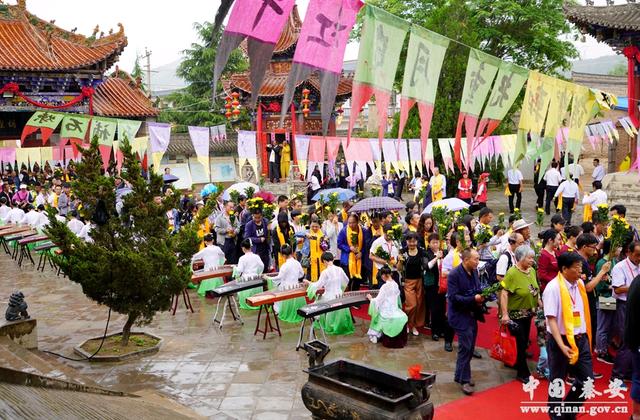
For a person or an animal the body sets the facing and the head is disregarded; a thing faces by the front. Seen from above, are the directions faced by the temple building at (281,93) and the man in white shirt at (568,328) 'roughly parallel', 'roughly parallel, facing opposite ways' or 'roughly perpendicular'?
roughly parallel

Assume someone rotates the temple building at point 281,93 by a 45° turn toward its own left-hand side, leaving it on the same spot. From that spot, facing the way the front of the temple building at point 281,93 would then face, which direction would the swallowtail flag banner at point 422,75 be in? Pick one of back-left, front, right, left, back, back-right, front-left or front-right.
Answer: front-right

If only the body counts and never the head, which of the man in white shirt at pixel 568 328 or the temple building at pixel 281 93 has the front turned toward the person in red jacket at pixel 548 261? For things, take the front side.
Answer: the temple building

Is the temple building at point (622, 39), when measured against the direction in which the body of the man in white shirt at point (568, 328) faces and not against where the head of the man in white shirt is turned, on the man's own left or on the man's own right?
on the man's own left

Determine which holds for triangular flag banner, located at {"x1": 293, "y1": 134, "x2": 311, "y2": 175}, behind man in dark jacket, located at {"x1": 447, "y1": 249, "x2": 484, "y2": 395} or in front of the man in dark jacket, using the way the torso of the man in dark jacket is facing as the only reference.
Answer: behind

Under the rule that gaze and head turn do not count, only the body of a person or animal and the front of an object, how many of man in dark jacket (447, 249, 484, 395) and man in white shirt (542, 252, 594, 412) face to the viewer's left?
0

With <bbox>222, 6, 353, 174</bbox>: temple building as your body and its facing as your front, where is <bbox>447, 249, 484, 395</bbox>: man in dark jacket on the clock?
The man in dark jacket is roughly at 12 o'clock from the temple building.

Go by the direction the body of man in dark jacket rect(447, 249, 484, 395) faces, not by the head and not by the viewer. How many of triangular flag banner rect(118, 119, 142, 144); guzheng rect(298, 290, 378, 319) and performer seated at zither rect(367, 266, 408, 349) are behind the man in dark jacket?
3

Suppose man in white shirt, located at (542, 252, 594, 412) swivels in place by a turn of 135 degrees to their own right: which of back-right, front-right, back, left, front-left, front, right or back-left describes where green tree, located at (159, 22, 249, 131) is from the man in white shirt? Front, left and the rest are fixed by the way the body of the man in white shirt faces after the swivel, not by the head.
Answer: front-right

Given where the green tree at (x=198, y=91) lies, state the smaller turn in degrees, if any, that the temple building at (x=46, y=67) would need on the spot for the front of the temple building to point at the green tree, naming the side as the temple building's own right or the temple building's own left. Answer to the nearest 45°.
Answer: approximately 90° to the temple building's own left

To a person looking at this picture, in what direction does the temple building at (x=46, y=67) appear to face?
facing the viewer and to the right of the viewer

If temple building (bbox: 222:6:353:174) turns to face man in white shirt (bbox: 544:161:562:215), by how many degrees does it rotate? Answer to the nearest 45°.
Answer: approximately 45° to its left

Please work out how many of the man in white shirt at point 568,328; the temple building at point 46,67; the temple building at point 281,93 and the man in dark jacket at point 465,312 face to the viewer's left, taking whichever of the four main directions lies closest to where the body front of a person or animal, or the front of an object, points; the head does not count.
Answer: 0

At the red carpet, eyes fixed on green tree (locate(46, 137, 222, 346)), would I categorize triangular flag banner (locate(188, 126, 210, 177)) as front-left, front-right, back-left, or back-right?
front-right

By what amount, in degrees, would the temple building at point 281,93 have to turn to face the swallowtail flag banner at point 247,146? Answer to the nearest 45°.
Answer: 0° — it already faces it

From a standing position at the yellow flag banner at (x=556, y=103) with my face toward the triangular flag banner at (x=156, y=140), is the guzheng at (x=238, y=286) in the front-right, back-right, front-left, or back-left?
front-left

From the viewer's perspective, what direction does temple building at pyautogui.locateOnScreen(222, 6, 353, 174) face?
toward the camera

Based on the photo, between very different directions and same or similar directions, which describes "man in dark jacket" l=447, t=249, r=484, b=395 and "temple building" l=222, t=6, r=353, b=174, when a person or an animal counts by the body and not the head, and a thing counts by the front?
same or similar directions
